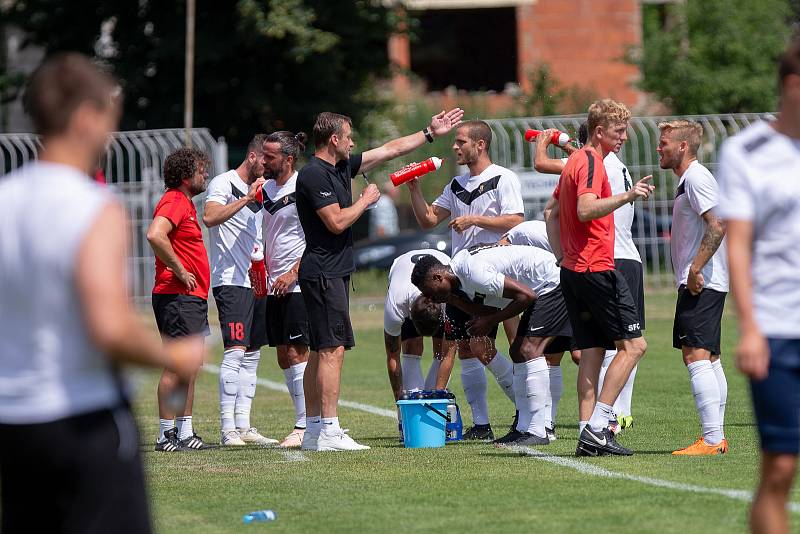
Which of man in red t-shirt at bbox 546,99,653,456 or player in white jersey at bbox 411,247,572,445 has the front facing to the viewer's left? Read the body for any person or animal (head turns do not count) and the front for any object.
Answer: the player in white jersey

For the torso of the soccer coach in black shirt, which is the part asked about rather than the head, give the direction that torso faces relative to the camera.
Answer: to the viewer's right

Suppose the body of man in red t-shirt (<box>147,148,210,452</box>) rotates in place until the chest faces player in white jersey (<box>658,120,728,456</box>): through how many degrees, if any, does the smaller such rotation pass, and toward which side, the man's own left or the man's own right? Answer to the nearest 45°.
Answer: approximately 45° to the man's own right

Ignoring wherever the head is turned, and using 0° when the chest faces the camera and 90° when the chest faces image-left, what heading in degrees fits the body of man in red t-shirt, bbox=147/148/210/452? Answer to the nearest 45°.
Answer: approximately 270°

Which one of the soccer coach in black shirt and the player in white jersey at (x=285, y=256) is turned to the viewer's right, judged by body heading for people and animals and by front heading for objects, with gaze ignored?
the soccer coach in black shirt

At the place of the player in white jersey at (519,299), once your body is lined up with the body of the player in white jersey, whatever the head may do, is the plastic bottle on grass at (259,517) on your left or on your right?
on your left

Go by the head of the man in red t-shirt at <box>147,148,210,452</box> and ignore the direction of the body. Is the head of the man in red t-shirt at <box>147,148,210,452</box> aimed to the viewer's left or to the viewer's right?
to the viewer's right

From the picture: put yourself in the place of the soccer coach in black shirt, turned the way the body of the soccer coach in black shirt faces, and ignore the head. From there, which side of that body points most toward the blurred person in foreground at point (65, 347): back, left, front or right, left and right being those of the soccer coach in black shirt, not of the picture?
right

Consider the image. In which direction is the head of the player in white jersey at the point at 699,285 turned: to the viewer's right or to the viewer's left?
to the viewer's left

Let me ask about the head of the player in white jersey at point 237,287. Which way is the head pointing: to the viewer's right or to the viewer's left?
to the viewer's right

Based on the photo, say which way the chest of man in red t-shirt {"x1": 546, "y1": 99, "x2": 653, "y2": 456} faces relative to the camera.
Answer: to the viewer's right

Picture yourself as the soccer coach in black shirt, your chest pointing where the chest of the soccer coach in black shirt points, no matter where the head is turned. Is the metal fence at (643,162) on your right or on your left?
on your left

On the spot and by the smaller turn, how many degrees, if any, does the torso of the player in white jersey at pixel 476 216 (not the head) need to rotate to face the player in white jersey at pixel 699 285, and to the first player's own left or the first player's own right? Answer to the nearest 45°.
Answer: approximately 90° to the first player's own left
